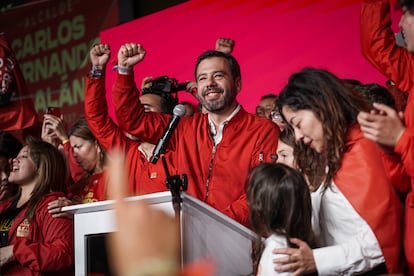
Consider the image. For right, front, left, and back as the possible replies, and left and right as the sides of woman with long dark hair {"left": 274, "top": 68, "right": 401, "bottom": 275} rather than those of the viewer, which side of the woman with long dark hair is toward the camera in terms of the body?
left

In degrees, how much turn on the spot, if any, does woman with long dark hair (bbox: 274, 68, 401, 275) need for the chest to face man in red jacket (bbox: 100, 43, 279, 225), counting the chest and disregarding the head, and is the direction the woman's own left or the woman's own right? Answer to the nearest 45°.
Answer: approximately 45° to the woman's own right

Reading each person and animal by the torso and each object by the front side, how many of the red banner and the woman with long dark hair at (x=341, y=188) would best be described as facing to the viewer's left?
1

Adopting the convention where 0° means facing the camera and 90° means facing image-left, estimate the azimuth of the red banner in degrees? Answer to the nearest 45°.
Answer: approximately 0°

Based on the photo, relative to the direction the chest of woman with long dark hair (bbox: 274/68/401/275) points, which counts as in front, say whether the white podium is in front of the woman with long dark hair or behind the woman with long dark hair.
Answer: in front

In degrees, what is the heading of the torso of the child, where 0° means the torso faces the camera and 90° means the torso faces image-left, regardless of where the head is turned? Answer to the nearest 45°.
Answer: approximately 135°

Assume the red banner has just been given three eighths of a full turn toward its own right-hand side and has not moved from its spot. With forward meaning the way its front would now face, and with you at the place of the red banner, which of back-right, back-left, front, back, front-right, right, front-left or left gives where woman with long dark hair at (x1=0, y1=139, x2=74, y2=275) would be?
back-left

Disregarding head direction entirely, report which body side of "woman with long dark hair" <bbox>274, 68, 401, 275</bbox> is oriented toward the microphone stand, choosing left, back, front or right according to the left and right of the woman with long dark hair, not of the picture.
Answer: front

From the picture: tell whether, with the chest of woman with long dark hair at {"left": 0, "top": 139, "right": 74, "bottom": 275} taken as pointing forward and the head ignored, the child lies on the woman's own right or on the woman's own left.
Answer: on the woman's own left

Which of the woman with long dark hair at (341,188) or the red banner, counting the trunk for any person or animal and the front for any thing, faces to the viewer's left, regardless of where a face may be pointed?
the woman with long dark hair

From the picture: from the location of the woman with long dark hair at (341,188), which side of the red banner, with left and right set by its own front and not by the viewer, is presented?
front

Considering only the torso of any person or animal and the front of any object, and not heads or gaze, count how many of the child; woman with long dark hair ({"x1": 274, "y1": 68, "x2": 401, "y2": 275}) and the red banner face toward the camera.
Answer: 1

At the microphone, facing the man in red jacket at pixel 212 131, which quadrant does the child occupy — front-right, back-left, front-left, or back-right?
back-right

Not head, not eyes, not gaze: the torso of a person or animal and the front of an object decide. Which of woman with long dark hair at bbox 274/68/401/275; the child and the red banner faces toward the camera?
the red banner

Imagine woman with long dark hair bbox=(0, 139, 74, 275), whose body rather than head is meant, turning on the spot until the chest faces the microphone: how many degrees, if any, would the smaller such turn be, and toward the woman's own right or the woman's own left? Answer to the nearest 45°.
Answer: approximately 90° to the woman's own left
